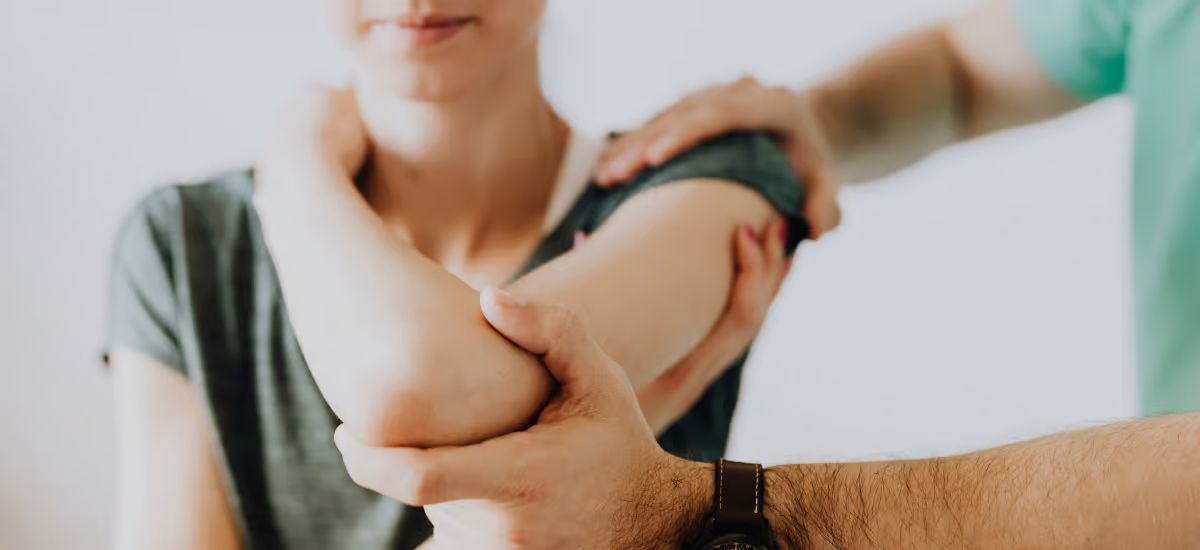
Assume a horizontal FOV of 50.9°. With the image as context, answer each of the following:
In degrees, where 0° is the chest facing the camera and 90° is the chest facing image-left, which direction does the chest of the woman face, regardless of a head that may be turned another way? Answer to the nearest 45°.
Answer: approximately 0°

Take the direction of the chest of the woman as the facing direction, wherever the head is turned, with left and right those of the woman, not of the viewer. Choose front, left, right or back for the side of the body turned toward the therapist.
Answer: left
